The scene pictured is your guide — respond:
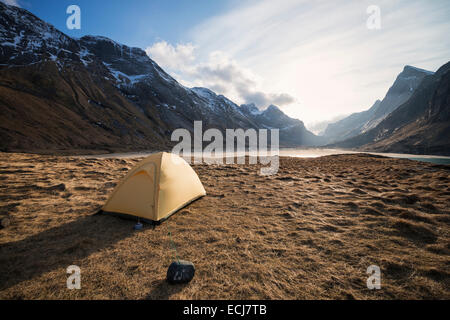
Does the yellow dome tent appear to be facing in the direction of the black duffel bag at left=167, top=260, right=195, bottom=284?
no
